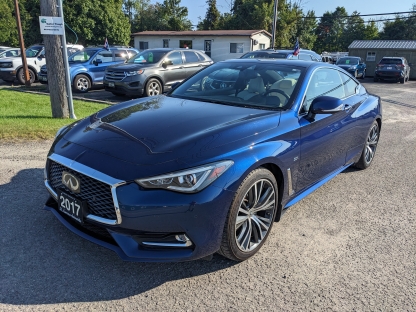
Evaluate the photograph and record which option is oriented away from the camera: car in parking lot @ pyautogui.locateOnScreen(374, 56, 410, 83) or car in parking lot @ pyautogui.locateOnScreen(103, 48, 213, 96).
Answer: car in parking lot @ pyautogui.locateOnScreen(374, 56, 410, 83)

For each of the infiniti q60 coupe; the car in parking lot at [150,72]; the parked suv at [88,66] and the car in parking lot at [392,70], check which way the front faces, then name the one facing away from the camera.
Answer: the car in parking lot at [392,70]

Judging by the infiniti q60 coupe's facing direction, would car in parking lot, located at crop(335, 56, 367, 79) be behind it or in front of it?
behind

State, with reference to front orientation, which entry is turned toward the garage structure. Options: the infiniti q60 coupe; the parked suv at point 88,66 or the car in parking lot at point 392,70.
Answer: the car in parking lot

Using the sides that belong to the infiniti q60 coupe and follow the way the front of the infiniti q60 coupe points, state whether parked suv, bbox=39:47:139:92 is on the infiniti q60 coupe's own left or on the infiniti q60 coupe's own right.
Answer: on the infiniti q60 coupe's own right

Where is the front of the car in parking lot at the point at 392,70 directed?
away from the camera

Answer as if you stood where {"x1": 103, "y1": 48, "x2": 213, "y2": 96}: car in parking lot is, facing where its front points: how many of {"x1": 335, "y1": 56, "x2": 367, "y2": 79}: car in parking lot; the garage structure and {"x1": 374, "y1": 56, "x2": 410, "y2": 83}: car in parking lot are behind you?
3

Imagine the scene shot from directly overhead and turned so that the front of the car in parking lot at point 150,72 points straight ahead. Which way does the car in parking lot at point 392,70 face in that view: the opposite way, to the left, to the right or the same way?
the opposite way

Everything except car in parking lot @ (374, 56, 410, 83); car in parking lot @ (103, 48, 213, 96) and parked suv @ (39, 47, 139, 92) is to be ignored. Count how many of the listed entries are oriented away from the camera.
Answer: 1

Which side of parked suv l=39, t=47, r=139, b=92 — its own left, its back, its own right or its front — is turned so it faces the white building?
back
